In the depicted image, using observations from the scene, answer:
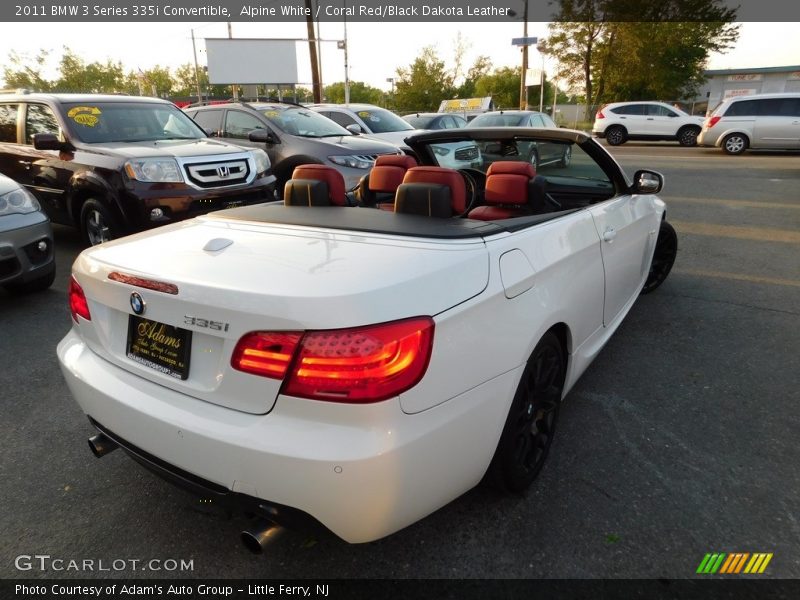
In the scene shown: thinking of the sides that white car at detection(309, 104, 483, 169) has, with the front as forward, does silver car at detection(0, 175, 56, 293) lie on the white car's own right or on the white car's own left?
on the white car's own right

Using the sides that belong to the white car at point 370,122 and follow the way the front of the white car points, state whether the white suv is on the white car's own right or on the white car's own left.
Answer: on the white car's own left

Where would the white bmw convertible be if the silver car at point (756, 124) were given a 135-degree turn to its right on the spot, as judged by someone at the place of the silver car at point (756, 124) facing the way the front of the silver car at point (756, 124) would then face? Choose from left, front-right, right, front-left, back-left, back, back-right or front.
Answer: front-left

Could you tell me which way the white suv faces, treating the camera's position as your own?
facing to the right of the viewer

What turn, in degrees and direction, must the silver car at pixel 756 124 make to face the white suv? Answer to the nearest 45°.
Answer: approximately 135° to its left

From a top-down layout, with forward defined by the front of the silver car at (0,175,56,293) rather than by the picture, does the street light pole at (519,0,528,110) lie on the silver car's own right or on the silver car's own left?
on the silver car's own left

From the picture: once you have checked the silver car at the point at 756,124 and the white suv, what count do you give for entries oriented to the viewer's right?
2

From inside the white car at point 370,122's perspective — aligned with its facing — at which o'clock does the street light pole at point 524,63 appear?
The street light pole is roughly at 8 o'clock from the white car.

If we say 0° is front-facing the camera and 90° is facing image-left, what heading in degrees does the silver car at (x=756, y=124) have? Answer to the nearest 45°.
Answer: approximately 270°

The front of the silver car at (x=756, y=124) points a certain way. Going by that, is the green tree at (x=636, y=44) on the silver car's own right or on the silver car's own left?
on the silver car's own left

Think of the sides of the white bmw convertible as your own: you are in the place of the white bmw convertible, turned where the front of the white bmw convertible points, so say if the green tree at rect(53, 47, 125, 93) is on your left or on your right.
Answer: on your left
